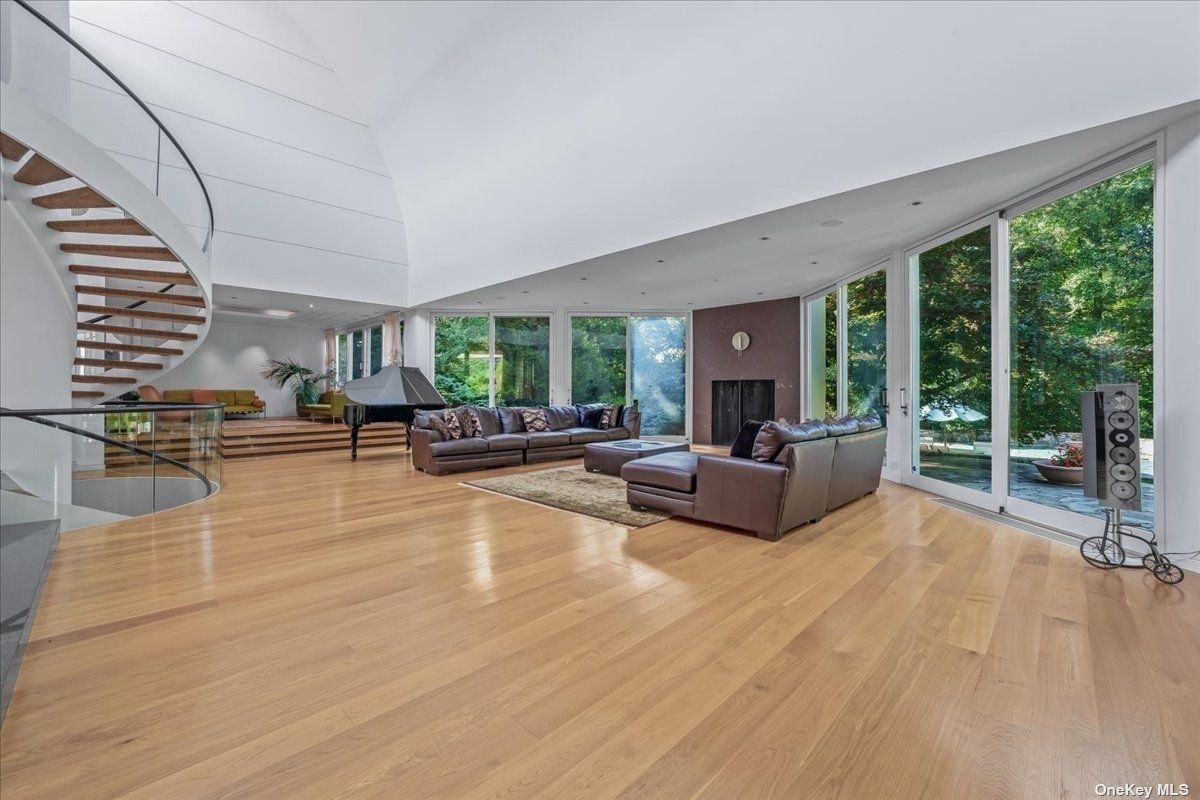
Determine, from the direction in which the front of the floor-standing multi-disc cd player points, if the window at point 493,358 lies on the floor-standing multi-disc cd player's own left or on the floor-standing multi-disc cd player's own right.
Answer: on the floor-standing multi-disc cd player's own right

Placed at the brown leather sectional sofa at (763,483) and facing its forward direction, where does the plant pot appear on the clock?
The plant pot is roughly at 4 o'clock from the brown leather sectional sofa.

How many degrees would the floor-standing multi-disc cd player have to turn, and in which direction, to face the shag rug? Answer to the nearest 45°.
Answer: approximately 90° to its right

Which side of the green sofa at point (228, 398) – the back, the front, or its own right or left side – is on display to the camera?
front

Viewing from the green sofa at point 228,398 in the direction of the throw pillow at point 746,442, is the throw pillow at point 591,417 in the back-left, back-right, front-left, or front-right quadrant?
front-left

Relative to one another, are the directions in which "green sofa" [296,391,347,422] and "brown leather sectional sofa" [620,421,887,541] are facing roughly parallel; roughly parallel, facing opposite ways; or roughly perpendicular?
roughly perpendicular

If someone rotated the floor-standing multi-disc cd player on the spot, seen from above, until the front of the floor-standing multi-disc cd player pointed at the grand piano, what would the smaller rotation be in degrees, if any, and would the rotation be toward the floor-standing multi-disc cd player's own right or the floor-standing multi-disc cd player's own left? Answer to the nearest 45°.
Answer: approximately 90° to the floor-standing multi-disc cd player's own right

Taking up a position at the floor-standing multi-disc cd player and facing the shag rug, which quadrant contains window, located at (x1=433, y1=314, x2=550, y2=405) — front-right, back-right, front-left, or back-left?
front-right

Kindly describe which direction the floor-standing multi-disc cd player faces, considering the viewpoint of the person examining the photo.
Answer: facing the viewer

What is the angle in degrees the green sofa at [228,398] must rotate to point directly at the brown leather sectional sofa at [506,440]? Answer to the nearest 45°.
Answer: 0° — it already faces it

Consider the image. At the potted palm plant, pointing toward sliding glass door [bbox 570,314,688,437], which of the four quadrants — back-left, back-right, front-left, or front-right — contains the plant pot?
front-right

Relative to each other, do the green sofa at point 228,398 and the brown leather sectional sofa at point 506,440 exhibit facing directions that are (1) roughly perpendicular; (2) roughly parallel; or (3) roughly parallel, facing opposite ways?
roughly parallel

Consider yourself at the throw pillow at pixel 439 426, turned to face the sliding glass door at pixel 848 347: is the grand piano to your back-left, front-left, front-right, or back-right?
back-left

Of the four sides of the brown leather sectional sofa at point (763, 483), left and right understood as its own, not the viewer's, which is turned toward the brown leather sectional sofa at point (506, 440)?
front
